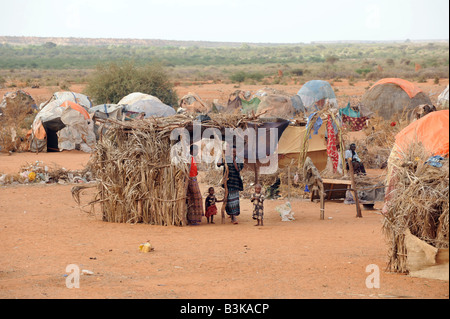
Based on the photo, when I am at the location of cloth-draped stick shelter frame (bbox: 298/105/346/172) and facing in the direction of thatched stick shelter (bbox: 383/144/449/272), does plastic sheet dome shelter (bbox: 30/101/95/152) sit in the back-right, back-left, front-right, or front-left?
back-right

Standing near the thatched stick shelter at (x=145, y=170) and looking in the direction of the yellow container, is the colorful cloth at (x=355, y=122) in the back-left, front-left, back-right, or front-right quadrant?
back-left

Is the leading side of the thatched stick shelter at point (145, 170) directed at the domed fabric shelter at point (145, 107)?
no

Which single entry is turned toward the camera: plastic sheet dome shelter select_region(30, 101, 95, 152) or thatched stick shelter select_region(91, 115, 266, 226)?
the plastic sheet dome shelter

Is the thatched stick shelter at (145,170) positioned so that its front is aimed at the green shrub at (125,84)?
no

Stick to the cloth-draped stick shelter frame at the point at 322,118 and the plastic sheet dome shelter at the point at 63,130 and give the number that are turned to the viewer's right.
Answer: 0

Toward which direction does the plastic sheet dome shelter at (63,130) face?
toward the camera
